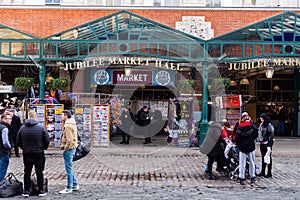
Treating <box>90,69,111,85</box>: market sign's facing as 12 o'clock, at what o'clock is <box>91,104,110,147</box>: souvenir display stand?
The souvenir display stand is roughly at 12 o'clock from the market sign.

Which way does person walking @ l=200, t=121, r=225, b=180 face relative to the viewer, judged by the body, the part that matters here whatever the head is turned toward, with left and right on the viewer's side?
facing to the right of the viewer

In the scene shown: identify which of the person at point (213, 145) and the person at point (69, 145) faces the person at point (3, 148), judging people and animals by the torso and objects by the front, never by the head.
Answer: the person at point (69, 145)

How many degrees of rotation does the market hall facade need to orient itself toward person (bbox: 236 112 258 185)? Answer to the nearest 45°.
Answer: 0° — it already faces them

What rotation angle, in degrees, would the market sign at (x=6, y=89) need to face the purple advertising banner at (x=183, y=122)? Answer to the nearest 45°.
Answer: approximately 45° to its left

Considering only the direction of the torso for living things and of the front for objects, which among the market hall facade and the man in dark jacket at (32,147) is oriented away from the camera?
the man in dark jacket

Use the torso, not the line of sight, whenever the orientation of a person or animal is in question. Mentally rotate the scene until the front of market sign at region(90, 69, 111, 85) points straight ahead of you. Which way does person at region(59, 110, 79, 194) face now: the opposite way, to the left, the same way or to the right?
to the right

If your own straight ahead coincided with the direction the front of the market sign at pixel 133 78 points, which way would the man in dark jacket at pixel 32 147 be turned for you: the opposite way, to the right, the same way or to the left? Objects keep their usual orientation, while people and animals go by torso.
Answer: the opposite way

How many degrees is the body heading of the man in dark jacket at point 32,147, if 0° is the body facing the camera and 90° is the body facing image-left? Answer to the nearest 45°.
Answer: approximately 180°

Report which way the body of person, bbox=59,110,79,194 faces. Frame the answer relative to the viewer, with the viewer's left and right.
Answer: facing to the left of the viewer

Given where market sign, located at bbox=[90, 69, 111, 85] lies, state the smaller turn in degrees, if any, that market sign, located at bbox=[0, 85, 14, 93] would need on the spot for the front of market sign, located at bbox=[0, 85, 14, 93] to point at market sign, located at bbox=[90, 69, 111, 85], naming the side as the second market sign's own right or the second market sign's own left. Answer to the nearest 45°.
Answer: approximately 45° to the second market sign's own left
